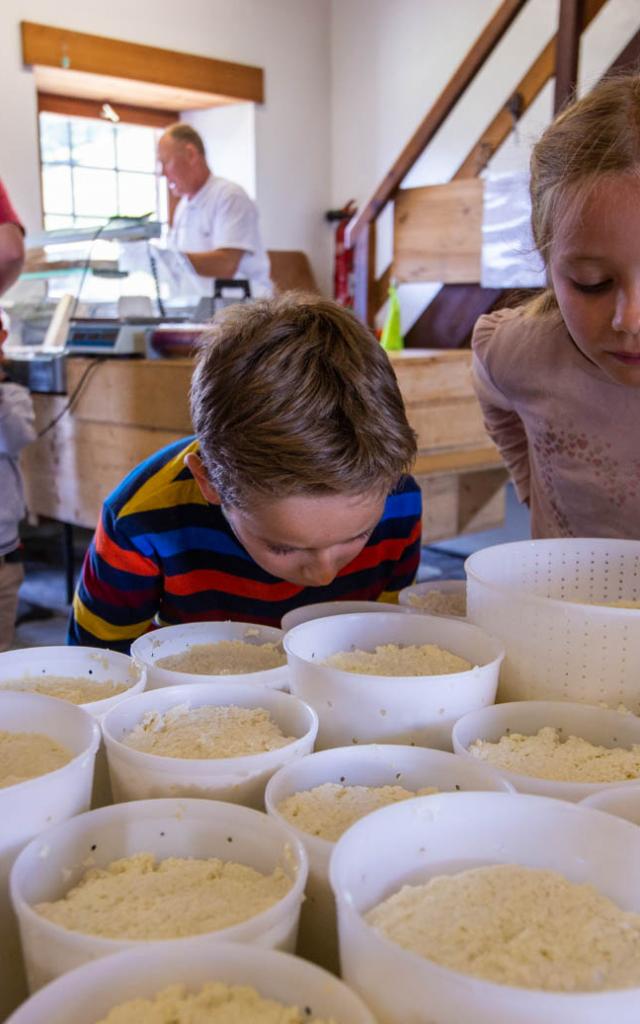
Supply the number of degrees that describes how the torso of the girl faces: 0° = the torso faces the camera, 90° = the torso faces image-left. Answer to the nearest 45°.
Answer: approximately 0°

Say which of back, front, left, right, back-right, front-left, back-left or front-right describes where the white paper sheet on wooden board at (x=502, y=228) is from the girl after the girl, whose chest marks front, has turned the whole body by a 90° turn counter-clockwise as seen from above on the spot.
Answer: left

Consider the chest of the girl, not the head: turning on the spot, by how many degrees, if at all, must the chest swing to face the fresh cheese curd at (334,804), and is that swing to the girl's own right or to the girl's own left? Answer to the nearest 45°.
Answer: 0° — they already face it

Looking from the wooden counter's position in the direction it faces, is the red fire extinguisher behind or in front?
behind

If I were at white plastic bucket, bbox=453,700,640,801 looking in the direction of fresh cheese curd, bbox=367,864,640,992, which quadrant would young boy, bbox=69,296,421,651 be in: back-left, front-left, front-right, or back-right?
back-right

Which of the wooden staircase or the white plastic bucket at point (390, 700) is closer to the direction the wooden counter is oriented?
the white plastic bucket
